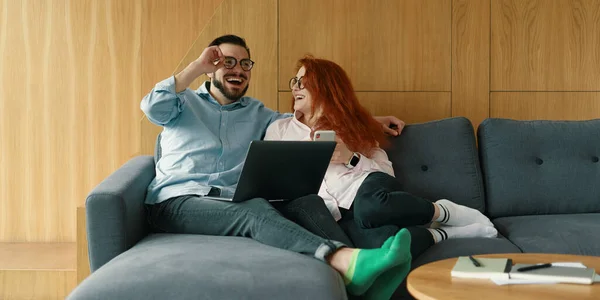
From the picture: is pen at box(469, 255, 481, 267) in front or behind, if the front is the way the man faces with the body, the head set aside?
in front

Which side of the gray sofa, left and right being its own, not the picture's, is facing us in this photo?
front

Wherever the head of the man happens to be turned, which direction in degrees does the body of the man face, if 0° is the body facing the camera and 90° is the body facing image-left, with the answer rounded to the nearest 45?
approximately 315°

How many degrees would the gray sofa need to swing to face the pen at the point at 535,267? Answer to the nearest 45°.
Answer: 0° — it already faces it

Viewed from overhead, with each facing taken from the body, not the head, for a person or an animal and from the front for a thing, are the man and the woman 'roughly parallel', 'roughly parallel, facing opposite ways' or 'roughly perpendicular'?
roughly perpendicular

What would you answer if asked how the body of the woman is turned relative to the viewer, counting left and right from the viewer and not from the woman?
facing the viewer and to the left of the viewer

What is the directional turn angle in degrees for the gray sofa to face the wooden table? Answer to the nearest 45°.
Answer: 0° — it already faces it

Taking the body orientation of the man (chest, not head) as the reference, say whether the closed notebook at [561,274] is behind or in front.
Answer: in front

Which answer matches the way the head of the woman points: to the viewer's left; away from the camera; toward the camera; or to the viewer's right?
to the viewer's left

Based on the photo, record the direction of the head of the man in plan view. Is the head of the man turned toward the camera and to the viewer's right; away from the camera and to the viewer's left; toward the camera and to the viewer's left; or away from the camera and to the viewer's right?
toward the camera and to the viewer's right

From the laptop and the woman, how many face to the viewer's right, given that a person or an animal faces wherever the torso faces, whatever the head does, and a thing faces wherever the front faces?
0

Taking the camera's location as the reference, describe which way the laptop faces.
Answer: facing away from the viewer and to the left of the viewer
